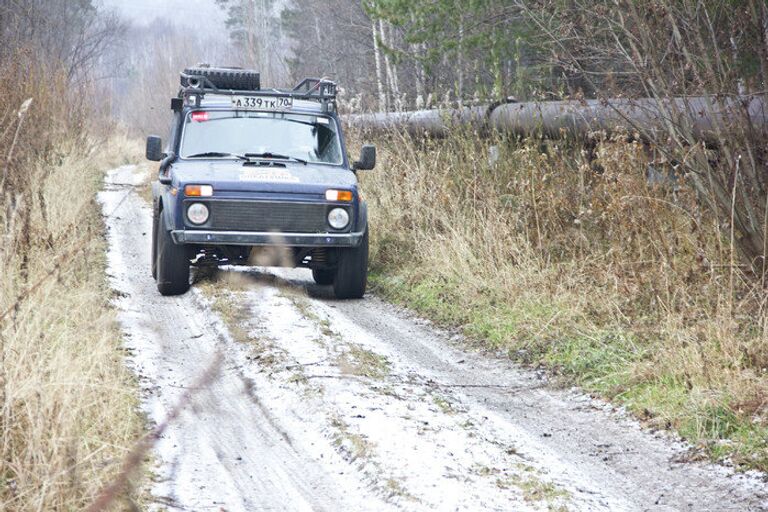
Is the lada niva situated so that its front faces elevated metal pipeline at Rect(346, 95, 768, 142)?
no

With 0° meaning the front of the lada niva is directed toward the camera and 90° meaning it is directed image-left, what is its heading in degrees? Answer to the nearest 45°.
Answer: approximately 0°
